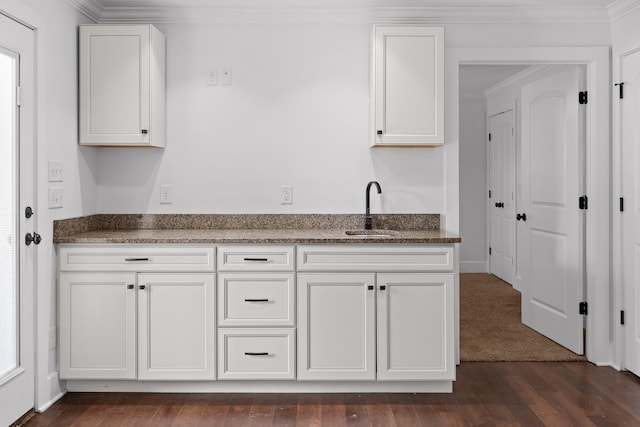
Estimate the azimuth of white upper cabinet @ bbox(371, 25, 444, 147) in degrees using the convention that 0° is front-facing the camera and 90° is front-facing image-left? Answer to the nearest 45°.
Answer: approximately 0°

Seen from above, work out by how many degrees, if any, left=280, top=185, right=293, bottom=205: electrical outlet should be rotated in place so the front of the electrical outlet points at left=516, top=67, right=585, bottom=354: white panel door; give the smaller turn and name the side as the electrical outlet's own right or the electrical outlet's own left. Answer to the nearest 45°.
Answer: approximately 90° to the electrical outlet's own left

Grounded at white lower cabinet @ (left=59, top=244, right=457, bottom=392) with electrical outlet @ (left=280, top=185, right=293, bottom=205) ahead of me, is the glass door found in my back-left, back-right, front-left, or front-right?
back-left

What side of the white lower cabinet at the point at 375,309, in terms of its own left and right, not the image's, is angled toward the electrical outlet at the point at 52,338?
right

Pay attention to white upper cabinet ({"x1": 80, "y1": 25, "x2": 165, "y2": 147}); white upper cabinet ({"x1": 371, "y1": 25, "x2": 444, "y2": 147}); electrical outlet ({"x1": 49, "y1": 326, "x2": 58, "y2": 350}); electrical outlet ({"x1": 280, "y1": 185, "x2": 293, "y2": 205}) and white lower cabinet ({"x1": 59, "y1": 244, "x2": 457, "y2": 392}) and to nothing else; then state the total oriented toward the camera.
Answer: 4

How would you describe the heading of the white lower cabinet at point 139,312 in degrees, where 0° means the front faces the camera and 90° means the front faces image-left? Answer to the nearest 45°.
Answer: approximately 0°

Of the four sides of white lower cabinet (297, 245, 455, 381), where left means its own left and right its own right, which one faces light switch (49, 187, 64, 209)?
right

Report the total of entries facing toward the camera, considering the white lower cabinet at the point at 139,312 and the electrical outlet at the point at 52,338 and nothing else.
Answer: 1

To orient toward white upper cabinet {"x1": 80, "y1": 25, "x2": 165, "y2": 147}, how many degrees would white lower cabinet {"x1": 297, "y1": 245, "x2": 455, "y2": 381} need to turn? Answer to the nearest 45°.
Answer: approximately 90° to its right

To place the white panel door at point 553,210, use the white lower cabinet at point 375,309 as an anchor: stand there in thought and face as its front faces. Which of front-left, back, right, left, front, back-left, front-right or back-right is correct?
back-left
